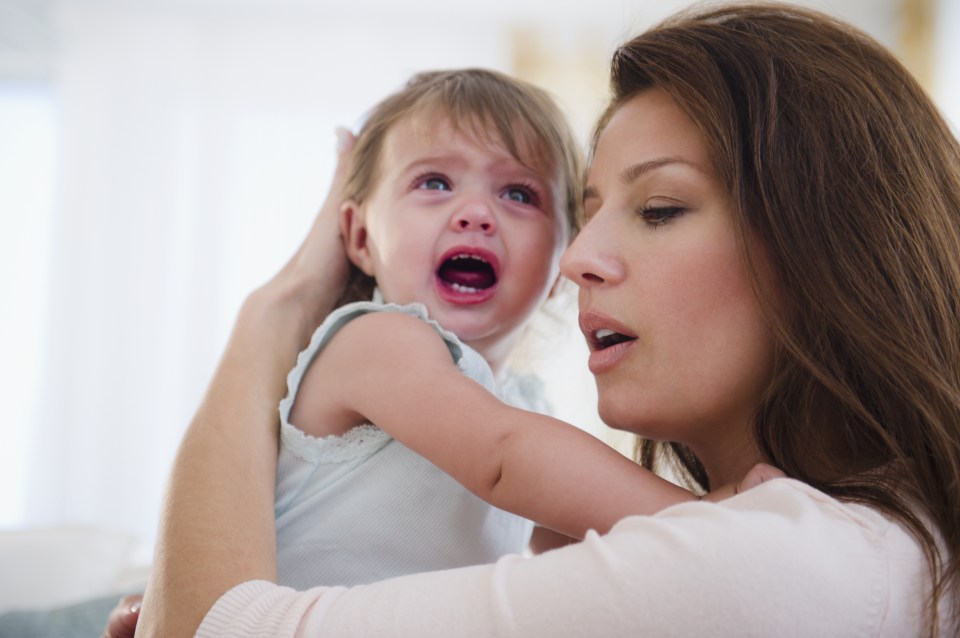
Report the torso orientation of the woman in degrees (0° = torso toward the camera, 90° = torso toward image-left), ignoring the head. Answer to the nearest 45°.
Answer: approximately 90°
